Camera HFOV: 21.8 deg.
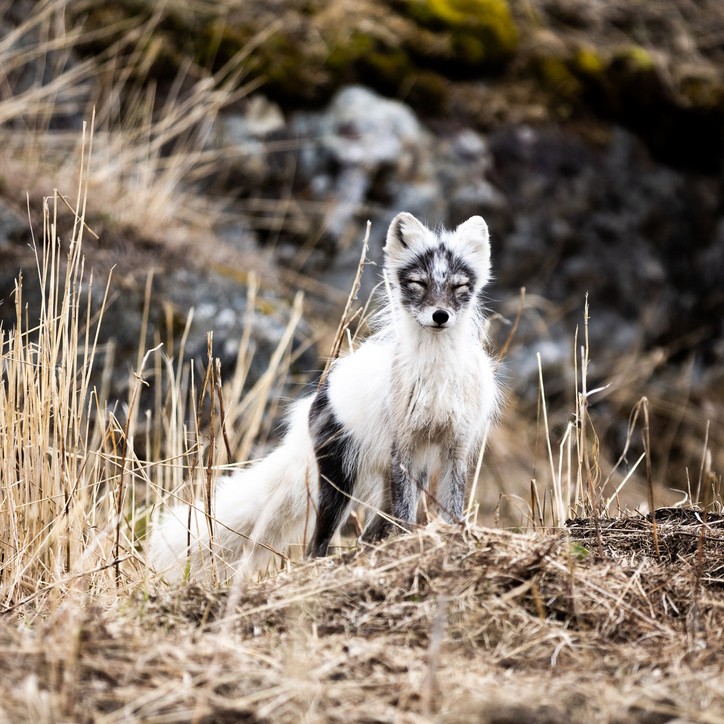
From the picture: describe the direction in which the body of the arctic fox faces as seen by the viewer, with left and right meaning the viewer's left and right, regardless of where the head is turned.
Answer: facing the viewer and to the right of the viewer

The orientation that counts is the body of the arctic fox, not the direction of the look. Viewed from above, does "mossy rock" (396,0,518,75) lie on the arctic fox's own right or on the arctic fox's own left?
on the arctic fox's own left
